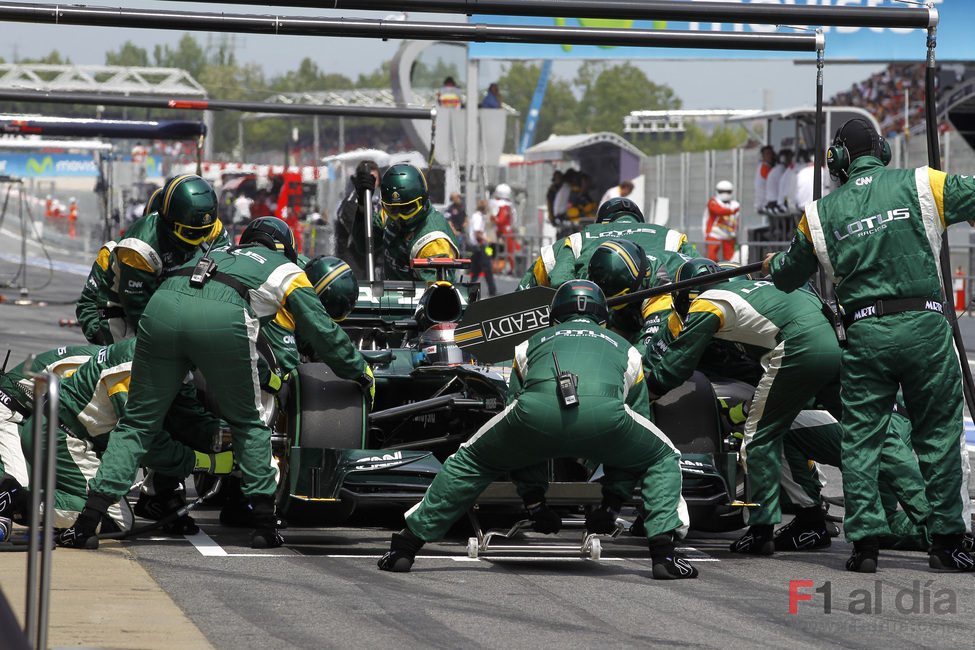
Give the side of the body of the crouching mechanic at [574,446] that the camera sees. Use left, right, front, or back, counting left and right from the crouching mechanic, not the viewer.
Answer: back

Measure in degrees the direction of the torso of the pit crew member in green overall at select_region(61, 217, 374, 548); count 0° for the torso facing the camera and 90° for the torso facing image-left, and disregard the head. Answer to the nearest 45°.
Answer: approximately 225°

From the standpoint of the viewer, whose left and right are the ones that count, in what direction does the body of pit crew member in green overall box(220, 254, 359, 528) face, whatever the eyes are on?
facing to the right of the viewer

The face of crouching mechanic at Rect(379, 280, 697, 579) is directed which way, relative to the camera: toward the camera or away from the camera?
away from the camera

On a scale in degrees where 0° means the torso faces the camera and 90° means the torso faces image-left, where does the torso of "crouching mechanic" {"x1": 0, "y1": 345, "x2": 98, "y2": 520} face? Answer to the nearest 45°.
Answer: approximately 270°

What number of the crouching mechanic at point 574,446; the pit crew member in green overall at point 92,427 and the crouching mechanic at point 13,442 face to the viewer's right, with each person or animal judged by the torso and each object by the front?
2

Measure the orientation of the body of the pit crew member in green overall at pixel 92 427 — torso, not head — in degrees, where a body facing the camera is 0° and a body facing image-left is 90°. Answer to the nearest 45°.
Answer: approximately 270°
